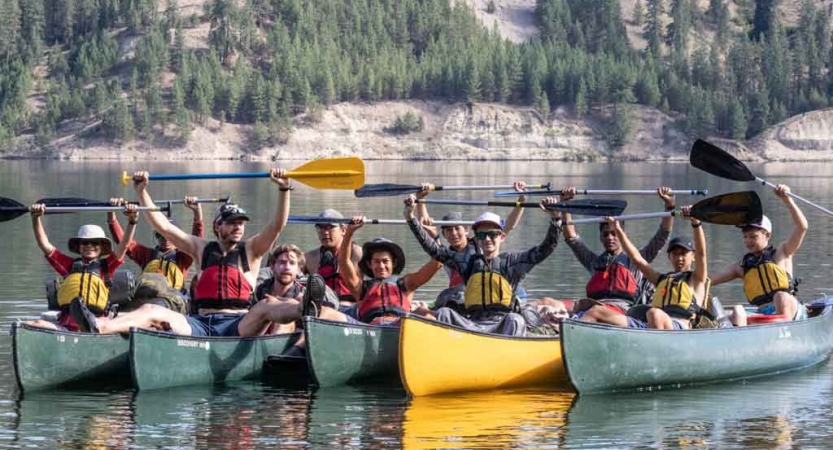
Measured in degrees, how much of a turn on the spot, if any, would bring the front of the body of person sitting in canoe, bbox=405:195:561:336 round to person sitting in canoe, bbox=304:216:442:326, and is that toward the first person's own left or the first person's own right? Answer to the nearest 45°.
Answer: approximately 90° to the first person's own right

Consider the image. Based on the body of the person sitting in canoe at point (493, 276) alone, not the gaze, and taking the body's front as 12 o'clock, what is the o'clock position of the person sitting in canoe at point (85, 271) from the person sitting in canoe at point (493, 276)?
the person sitting in canoe at point (85, 271) is roughly at 3 o'clock from the person sitting in canoe at point (493, 276).

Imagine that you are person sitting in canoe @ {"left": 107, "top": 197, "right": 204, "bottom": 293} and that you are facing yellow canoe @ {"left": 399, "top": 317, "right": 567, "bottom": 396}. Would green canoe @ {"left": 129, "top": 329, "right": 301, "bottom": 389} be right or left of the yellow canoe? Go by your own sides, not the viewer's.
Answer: right

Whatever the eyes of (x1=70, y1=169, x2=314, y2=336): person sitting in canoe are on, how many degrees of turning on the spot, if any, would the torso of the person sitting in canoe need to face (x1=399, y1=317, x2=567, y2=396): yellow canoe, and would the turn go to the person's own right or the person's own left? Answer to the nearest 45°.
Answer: approximately 45° to the person's own left

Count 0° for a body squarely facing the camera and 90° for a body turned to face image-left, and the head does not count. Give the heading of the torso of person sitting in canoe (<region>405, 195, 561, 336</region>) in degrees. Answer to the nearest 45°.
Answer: approximately 0°

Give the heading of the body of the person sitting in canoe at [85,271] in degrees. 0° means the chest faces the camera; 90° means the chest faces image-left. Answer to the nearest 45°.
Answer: approximately 0°
